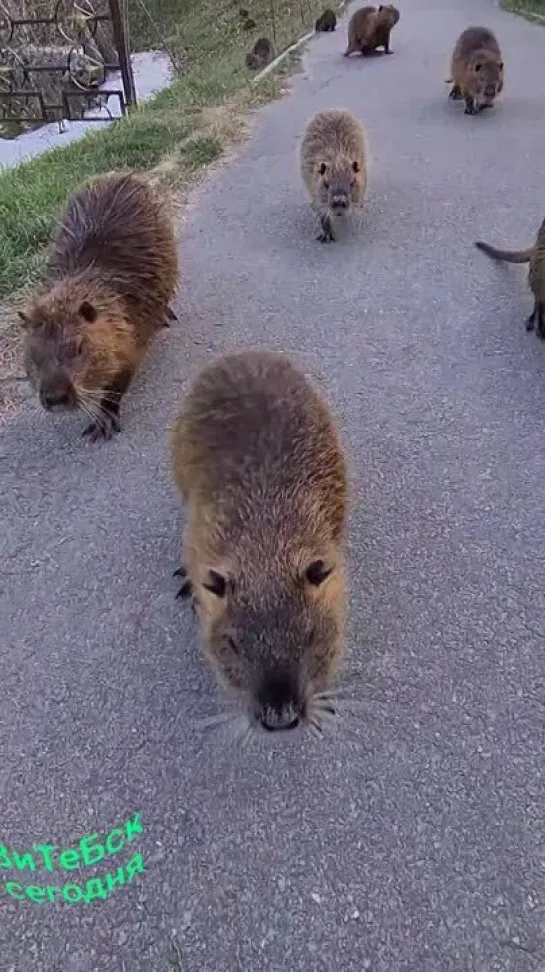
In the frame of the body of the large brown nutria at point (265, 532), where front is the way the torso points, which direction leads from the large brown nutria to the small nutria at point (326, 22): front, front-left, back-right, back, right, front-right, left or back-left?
back

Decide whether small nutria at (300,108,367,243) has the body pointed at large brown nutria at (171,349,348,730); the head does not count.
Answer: yes

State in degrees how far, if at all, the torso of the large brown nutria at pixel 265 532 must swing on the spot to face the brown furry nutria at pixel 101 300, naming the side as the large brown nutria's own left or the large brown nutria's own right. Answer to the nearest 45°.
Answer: approximately 180°

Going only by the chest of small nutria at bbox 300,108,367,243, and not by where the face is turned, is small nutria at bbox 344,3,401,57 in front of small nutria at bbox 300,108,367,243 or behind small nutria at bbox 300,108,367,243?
behind

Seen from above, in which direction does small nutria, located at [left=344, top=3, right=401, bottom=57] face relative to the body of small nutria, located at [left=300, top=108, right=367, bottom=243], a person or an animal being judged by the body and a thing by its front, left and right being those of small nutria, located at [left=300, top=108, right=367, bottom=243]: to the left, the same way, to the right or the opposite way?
to the left

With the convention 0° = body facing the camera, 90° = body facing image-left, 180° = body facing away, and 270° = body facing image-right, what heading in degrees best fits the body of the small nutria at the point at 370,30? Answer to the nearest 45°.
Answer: approximately 270°

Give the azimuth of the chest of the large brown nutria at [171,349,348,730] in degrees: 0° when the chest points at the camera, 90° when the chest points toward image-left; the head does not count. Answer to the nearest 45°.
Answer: approximately 0°

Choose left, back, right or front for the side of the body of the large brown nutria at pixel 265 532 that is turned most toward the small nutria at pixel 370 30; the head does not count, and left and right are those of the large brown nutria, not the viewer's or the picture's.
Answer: back

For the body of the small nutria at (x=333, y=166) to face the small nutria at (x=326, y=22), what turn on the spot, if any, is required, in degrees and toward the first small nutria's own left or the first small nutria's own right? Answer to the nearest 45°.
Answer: approximately 180°
